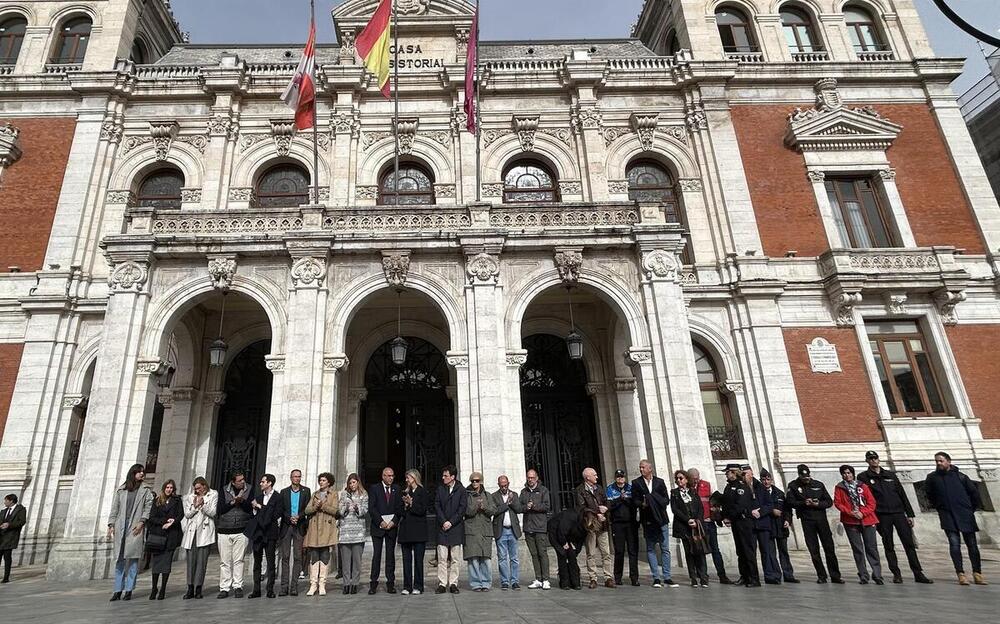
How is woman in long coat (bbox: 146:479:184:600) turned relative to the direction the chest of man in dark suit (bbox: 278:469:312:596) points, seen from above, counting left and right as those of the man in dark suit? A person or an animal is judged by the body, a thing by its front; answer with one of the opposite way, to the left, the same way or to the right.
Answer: the same way

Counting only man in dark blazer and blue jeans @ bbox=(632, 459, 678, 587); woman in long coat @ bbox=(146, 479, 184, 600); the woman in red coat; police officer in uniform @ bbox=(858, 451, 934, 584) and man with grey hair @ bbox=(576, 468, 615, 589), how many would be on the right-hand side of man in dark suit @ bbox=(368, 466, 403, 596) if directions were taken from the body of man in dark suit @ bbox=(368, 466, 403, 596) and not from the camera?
1

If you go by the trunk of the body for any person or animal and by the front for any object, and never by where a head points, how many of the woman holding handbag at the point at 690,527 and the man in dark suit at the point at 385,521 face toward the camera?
2

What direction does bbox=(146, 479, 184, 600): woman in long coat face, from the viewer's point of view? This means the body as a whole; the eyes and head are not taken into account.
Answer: toward the camera

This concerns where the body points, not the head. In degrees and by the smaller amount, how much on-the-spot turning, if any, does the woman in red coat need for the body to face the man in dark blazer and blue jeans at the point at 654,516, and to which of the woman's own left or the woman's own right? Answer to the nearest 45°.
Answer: approximately 45° to the woman's own right

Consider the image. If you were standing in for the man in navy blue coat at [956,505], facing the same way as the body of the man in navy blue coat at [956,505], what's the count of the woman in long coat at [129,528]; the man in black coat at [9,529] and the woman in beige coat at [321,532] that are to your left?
0

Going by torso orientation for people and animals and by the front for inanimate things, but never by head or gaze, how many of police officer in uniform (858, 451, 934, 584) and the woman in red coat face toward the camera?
2

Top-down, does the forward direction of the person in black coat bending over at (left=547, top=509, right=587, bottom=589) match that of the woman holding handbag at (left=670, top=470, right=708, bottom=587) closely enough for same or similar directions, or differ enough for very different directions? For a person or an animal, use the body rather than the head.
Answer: same or similar directions

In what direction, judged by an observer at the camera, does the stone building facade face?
facing the viewer

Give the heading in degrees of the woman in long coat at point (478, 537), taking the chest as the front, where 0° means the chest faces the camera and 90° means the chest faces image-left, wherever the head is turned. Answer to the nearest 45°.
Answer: approximately 0°

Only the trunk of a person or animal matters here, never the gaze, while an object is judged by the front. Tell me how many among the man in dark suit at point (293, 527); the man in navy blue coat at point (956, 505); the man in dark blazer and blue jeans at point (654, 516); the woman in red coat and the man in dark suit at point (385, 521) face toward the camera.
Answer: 5

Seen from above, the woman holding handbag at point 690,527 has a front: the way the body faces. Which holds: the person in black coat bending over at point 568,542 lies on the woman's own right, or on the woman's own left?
on the woman's own right

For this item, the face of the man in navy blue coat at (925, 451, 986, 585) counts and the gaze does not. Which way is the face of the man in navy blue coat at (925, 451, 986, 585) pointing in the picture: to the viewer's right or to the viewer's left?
to the viewer's left

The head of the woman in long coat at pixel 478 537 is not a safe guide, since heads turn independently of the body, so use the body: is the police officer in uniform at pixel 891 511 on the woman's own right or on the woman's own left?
on the woman's own left

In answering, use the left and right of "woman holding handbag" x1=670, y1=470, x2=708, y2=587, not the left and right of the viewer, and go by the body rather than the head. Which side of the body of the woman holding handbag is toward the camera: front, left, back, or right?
front

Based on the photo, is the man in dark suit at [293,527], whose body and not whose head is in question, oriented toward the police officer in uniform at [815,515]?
no

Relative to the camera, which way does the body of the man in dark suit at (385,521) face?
toward the camera
